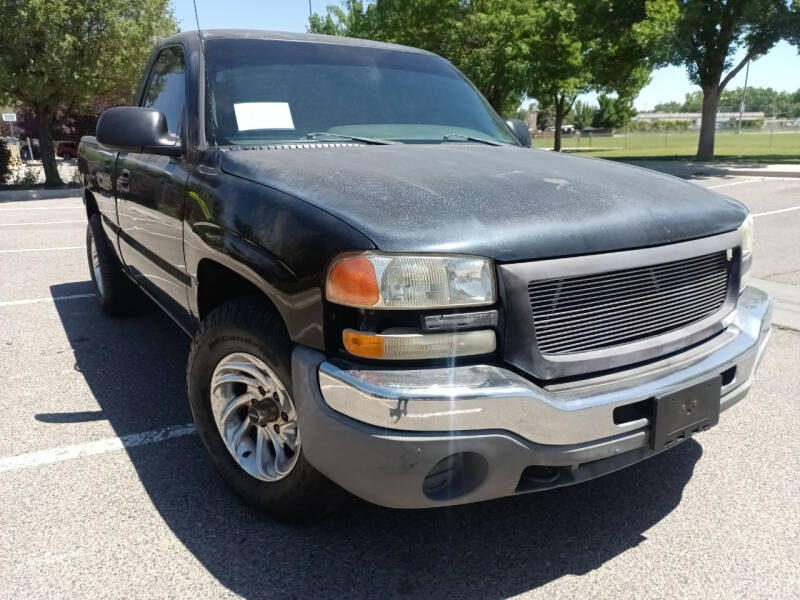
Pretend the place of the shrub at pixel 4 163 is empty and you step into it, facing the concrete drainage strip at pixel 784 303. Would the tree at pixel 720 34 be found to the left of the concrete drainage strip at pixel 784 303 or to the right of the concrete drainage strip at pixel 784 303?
left

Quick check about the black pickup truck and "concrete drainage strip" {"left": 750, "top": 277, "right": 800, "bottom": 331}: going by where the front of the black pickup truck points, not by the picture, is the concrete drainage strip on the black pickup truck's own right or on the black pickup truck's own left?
on the black pickup truck's own left

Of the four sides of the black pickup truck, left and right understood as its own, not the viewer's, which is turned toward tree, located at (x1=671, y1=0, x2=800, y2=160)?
left

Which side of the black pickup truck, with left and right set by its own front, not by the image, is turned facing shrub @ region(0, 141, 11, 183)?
back

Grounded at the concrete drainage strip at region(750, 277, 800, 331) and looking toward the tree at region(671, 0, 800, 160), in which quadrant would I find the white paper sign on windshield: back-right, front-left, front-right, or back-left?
back-left

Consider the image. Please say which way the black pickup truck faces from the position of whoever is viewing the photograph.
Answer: facing the viewer and to the right of the viewer

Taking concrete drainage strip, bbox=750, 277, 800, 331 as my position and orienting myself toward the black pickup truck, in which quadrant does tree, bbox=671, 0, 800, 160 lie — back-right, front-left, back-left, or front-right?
back-right
